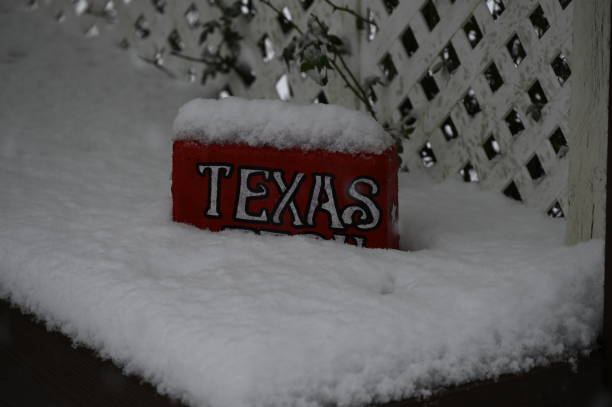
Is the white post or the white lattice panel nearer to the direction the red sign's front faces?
the white post

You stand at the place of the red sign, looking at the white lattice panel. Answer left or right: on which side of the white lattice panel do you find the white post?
right

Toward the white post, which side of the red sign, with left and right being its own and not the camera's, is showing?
left

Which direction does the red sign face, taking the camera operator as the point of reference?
facing the viewer

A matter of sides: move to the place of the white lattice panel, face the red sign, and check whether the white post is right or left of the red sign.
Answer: left

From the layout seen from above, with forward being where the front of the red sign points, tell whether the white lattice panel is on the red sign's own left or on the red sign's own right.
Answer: on the red sign's own left
